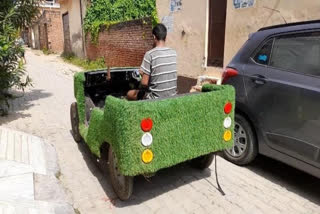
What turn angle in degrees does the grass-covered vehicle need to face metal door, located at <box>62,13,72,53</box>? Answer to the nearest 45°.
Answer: approximately 45° to its right

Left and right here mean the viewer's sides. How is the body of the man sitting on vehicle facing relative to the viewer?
facing away from the viewer and to the left of the viewer

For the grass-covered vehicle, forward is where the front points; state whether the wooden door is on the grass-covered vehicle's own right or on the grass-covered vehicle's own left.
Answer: on the grass-covered vehicle's own right

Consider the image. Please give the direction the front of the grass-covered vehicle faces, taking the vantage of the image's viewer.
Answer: facing away from the viewer and to the left of the viewer

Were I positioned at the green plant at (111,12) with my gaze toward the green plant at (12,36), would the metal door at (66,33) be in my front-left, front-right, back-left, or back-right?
back-right
